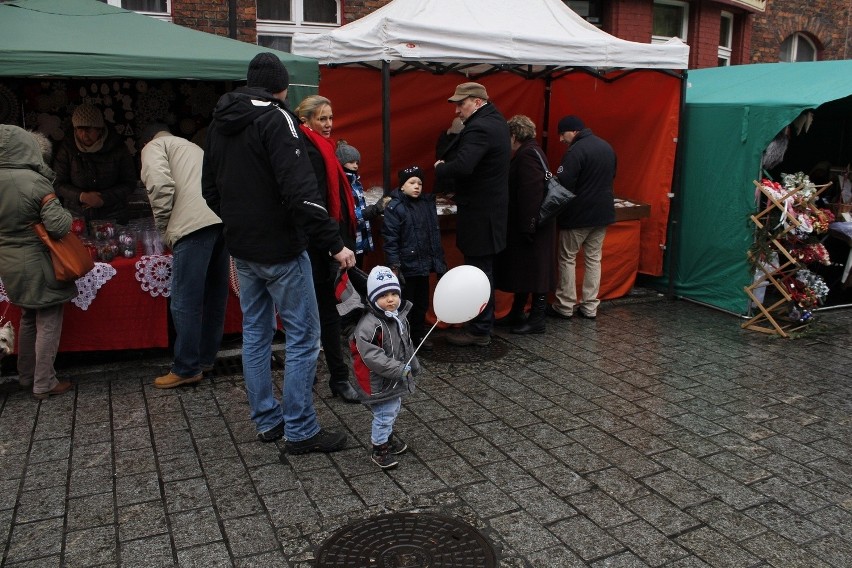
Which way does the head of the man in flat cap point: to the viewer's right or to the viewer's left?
to the viewer's left

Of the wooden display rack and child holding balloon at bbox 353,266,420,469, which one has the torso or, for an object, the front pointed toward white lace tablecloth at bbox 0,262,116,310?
the wooden display rack

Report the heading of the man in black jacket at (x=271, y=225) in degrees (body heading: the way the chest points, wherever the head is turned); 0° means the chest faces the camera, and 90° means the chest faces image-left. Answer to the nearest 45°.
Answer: approximately 225°

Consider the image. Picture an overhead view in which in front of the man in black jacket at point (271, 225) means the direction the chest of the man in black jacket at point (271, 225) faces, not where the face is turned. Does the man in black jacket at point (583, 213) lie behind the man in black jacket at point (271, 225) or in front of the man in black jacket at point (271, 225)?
in front

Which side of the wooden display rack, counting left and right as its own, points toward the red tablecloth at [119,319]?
right

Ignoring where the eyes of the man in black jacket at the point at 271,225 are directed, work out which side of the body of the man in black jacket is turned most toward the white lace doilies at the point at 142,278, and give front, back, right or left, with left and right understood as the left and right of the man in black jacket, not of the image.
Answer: left

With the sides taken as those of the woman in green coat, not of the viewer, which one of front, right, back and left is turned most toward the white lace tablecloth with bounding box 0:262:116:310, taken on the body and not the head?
front

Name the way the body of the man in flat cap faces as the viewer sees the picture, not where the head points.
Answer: to the viewer's left

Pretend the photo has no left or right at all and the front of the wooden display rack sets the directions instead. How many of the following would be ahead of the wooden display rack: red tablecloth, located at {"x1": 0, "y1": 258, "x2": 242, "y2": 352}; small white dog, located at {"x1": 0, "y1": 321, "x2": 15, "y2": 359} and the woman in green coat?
3

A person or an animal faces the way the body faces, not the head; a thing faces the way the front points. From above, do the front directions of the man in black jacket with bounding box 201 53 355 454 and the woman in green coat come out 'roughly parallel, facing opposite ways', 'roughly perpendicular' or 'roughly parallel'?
roughly parallel

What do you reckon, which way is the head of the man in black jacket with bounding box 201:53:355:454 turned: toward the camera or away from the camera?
away from the camera

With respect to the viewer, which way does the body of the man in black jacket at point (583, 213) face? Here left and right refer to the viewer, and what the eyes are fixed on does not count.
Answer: facing away from the viewer and to the left of the viewer

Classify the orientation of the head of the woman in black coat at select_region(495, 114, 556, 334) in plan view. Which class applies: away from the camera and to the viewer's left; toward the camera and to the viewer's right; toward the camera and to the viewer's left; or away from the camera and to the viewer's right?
away from the camera and to the viewer's left

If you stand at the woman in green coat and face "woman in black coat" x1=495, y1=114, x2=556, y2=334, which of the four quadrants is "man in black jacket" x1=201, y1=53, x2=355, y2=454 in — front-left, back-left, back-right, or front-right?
front-right

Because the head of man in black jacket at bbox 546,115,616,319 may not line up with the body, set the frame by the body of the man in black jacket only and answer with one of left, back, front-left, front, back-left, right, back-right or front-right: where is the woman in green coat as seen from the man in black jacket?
left

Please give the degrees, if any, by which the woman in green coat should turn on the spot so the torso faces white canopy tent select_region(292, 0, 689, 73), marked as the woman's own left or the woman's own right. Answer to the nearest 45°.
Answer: approximately 45° to the woman's own right
